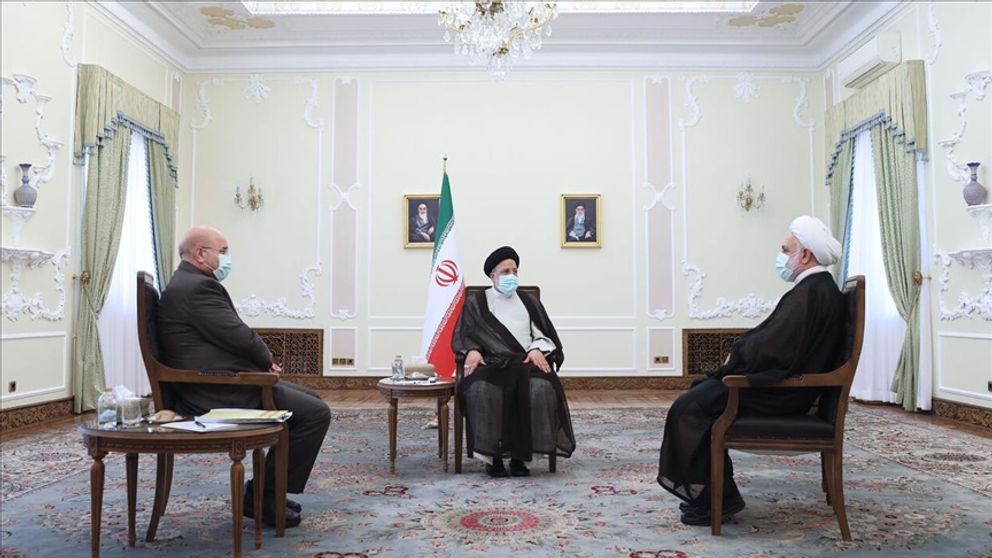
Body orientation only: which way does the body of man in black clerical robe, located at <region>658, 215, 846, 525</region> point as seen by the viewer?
to the viewer's left

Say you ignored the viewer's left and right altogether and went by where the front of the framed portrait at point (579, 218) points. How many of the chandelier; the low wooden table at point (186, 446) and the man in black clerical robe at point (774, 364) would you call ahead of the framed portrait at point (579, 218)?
3

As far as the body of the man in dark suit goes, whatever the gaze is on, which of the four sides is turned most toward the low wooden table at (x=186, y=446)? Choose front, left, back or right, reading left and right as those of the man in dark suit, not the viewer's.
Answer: right

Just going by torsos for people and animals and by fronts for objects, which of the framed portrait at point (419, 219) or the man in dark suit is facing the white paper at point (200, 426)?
the framed portrait

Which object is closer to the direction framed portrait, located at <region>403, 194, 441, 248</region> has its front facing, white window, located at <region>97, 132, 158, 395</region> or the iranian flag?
the iranian flag

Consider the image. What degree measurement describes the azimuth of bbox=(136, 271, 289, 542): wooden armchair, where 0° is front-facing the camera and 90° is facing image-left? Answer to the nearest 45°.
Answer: approximately 270°

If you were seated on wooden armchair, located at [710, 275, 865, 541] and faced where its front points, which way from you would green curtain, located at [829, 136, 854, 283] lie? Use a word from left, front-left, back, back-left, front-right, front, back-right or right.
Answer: right

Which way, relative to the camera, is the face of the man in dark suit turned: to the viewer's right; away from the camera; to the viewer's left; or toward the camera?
to the viewer's right

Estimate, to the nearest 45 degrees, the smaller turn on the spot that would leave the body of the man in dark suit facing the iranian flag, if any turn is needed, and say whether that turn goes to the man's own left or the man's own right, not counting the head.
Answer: approximately 45° to the man's own left

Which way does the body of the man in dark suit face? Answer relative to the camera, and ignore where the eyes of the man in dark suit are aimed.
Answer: to the viewer's right

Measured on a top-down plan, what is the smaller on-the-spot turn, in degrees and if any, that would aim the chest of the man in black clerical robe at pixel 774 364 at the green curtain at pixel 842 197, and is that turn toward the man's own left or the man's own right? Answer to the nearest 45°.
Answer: approximately 90° to the man's own right

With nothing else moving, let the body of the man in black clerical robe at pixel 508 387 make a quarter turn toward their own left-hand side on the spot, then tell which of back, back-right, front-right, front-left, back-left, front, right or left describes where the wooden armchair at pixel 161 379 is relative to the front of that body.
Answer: back-right

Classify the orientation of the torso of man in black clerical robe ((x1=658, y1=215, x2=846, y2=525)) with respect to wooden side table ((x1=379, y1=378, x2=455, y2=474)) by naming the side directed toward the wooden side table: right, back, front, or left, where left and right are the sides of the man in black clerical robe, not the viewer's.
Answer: front

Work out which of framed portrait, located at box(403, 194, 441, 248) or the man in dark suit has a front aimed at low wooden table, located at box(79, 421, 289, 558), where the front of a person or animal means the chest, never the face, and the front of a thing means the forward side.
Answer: the framed portrait

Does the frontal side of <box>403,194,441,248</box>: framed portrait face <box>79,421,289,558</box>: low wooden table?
yes

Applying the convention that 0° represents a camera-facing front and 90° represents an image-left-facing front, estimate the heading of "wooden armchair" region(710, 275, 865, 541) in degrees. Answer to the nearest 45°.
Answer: approximately 90°

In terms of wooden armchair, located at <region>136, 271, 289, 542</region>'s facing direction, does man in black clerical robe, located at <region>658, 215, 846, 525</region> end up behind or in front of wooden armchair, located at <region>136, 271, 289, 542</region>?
in front

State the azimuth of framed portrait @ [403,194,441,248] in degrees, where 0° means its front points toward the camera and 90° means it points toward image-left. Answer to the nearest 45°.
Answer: approximately 0°

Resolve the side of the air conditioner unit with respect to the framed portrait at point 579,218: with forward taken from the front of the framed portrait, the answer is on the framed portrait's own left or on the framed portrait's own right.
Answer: on the framed portrait's own left
